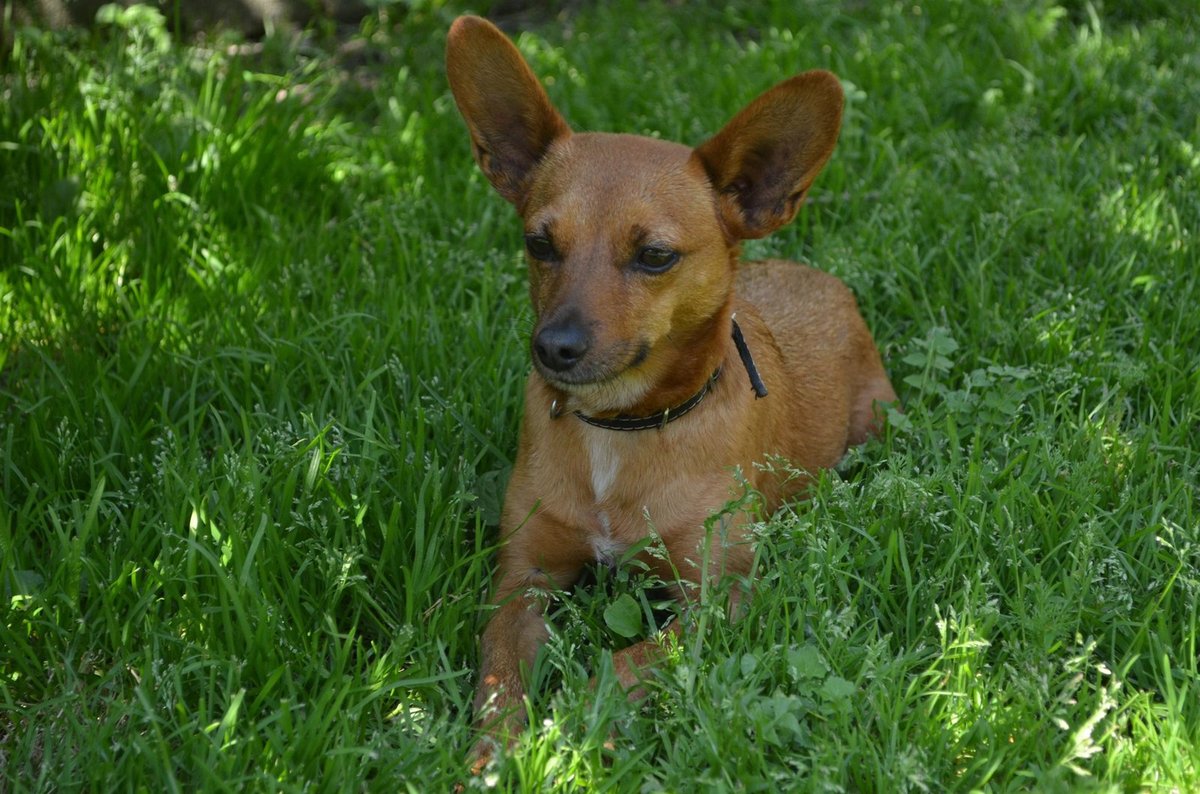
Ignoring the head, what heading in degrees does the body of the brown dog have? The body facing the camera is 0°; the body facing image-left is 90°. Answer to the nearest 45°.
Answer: approximately 45°
